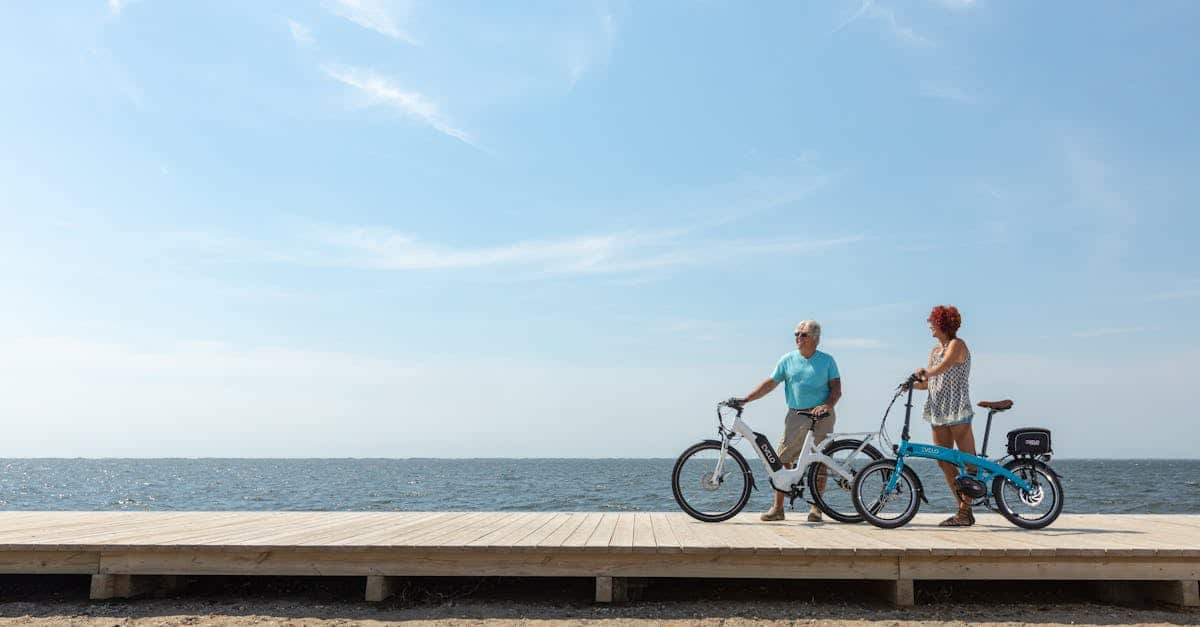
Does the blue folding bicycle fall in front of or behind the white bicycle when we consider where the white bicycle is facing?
behind

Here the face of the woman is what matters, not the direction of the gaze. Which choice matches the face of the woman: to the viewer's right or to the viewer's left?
to the viewer's left

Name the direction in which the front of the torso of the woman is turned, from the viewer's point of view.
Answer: to the viewer's left

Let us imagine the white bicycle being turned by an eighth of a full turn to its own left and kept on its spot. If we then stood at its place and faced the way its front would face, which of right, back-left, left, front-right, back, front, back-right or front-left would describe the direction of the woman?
back-left

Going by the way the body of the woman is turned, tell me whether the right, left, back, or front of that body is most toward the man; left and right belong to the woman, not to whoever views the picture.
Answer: front

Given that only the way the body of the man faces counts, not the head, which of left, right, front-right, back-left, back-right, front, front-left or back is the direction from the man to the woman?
back-left

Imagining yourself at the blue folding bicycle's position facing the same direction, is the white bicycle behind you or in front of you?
in front

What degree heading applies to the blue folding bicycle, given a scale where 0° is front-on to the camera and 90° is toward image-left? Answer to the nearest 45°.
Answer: approximately 90°

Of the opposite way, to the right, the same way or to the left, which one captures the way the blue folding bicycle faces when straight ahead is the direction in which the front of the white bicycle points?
the same way

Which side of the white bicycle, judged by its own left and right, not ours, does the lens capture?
left

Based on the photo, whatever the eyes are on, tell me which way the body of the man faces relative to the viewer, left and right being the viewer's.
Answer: facing the viewer and to the left of the viewer
